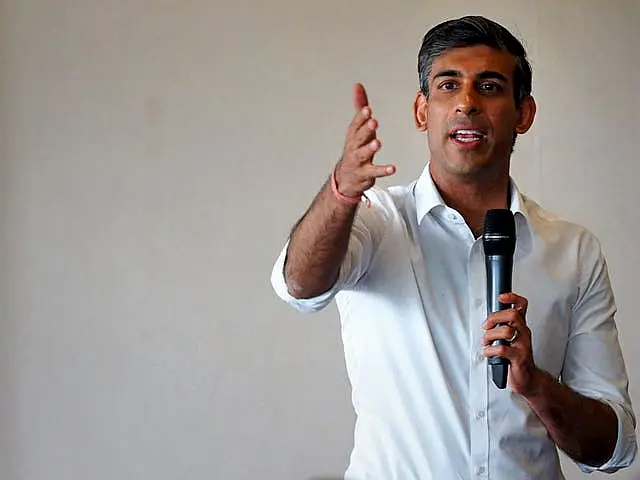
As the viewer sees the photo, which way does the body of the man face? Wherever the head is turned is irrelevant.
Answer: toward the camera
